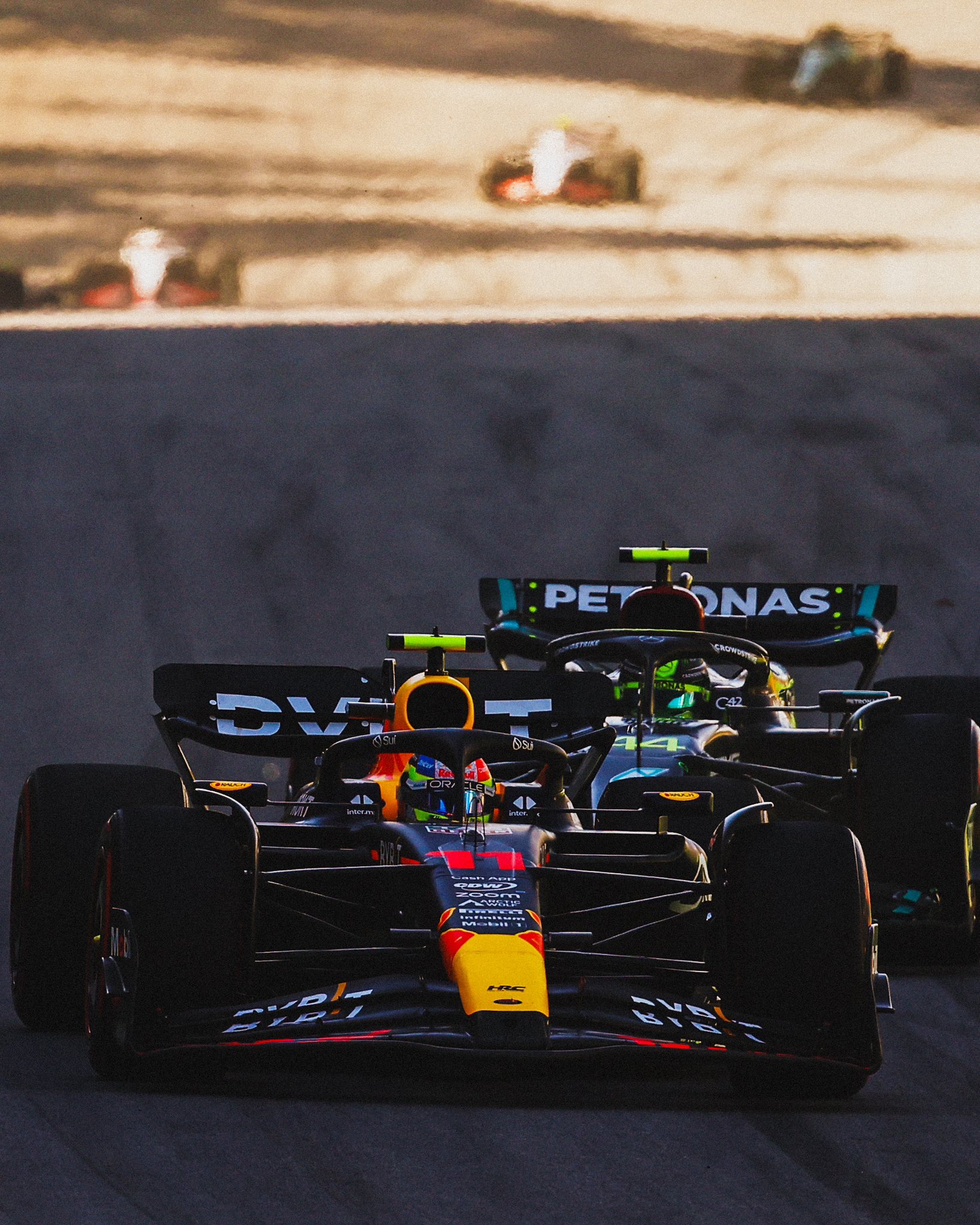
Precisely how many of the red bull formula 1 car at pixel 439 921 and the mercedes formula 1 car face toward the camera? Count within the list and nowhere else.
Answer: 2

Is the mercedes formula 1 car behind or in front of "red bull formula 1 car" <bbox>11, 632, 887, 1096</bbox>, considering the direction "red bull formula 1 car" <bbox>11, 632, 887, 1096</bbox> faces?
behind

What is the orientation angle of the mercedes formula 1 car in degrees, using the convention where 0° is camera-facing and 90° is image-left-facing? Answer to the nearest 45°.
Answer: approximately 0°

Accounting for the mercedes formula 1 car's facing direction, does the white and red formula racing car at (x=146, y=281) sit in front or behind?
behind

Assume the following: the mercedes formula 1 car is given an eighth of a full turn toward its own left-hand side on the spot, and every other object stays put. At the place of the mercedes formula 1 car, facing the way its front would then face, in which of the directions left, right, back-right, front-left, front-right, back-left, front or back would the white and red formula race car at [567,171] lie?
back-left
